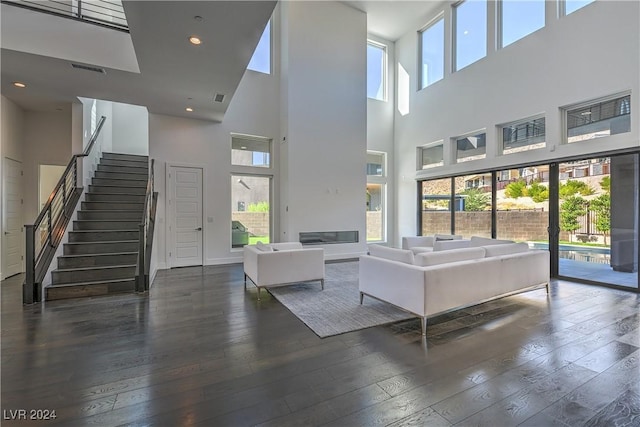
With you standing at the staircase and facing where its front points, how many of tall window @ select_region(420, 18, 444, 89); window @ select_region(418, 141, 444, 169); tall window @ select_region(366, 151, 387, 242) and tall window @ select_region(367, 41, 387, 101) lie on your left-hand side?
4

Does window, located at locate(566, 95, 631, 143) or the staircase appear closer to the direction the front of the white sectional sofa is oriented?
the staircase

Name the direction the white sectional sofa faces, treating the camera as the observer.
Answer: facing away from the viewer and to the left of the viewer

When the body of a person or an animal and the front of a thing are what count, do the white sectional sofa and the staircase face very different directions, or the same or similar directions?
very different directions

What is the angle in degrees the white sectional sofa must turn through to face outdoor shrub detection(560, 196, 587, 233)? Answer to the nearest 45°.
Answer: approximately 90° to its right

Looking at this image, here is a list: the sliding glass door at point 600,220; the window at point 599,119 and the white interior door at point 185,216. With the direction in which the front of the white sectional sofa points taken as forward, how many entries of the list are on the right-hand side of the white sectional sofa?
2

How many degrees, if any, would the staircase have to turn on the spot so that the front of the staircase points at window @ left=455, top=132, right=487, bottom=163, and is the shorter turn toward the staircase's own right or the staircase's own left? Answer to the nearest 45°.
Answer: approximately 45° to the staircase's own left

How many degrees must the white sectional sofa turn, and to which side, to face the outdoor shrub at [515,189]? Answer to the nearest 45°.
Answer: approximately 45° to its right

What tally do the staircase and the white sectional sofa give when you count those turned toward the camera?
1

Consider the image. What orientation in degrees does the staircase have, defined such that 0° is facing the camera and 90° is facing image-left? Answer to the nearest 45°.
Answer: approximately 0°

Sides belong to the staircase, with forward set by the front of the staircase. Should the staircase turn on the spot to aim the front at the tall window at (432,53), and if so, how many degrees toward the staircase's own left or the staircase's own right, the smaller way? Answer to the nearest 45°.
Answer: approximately 90° to the staircase's own left

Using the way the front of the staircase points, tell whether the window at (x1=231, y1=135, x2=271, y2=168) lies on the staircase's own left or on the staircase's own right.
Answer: on the staircase's own left
